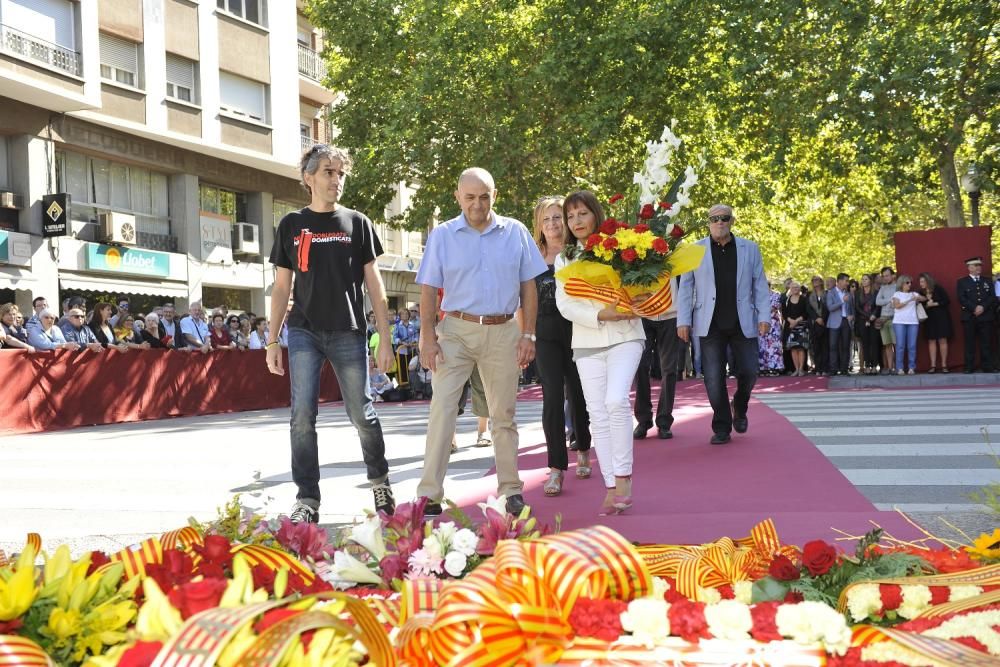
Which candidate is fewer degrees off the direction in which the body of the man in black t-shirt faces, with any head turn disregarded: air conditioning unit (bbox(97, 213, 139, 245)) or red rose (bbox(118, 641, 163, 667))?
the red rose

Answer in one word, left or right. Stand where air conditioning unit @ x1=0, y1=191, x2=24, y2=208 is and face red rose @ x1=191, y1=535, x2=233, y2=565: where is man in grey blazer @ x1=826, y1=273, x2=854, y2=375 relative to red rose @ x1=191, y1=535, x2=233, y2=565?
left

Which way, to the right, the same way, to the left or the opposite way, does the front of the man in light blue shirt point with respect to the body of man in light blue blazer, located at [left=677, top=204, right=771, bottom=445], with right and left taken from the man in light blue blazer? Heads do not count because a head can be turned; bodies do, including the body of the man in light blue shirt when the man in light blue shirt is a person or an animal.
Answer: the same way

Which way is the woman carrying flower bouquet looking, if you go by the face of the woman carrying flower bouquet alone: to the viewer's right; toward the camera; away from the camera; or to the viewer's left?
toward the camera

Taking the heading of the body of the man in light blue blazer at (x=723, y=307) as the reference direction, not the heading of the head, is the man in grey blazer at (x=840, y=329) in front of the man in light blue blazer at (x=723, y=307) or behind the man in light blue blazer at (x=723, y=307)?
behind

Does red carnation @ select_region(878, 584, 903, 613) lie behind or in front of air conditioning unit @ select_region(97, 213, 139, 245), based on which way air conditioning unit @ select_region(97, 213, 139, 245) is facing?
in front

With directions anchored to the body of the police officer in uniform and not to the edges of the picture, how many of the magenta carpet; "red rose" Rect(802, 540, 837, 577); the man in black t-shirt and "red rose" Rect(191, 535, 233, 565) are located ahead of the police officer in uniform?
4

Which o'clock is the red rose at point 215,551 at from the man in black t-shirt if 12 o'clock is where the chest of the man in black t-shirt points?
The red rose is roughly at 12 o'clock from the man in black t-shirt.

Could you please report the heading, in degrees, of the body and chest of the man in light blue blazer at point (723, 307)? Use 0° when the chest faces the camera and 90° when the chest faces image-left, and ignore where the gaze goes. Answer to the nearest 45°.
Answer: approximately 0°

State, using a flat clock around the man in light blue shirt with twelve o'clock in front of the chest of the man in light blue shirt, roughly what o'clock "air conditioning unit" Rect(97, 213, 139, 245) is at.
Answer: The air conditioning unit is roughly at 5 o'clock from the man in light blue shirt.

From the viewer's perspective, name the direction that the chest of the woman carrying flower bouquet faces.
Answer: toward the camera

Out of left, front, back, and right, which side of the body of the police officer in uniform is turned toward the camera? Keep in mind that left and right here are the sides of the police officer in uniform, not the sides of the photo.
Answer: front

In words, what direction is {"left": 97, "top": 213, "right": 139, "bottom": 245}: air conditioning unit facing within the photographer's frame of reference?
facing the viewer and to the right of the viewer

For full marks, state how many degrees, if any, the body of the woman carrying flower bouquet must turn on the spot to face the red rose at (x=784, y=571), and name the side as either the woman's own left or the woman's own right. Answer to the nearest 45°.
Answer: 0° — they already face it

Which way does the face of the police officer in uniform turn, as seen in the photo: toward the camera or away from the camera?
toward the camera

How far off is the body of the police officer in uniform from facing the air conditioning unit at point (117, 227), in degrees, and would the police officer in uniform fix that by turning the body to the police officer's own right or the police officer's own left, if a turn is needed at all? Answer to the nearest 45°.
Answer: approximately 90° to the police officer's own right

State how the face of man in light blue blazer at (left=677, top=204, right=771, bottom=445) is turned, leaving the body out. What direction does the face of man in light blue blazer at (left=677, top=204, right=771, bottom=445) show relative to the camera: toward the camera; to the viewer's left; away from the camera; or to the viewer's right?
toward the camera
